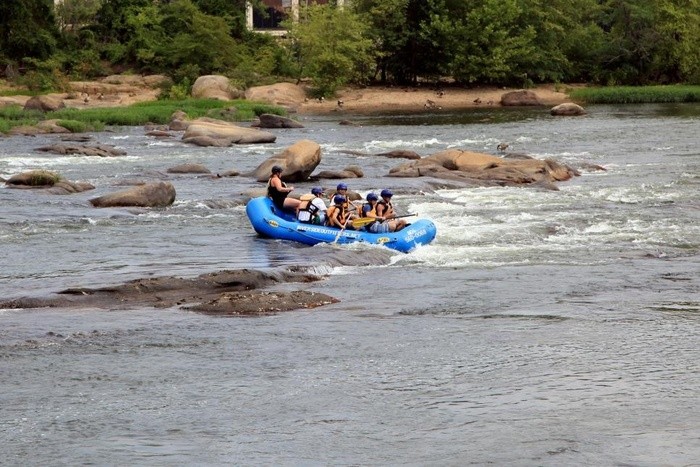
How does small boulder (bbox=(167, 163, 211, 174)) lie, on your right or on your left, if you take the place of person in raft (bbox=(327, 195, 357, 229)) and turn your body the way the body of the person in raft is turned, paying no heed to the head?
on your left

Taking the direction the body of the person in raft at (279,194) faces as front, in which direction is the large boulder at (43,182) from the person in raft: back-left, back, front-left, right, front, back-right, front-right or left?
back-left

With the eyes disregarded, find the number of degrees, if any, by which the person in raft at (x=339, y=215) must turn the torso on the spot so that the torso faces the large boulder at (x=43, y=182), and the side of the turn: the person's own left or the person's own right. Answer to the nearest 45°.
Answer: approximately 135° to the person's own left

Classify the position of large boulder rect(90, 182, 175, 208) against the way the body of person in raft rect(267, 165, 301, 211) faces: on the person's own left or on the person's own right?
on the person's own left

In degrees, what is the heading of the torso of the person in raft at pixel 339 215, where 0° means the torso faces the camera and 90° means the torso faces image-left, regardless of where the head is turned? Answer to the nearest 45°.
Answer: approximately 270°

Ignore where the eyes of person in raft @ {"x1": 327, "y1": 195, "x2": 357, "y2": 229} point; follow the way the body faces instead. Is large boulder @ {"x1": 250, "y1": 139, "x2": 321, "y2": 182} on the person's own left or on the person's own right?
on the person's own left

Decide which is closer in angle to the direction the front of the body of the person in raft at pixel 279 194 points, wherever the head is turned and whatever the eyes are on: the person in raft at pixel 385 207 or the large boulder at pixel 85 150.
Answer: the person in raft

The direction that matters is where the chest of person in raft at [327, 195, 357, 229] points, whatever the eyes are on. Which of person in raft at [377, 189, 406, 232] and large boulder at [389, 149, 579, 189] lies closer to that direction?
the person in raft

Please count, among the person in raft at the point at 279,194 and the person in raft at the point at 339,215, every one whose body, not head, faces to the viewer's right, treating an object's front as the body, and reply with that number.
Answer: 2

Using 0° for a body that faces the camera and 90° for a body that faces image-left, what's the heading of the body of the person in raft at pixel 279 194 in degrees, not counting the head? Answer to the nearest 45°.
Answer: approximately 270°

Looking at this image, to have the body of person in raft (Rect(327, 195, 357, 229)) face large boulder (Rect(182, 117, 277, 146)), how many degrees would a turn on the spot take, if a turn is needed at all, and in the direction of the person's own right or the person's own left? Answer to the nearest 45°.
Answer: approximately 90° to the person's own left

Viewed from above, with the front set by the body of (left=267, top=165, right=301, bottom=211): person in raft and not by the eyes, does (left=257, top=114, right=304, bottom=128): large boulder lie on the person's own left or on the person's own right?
on the person's own left

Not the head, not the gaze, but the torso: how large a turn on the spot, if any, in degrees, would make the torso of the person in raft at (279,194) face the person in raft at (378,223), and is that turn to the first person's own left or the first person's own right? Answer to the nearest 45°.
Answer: approximately 45° to the first person's own right
